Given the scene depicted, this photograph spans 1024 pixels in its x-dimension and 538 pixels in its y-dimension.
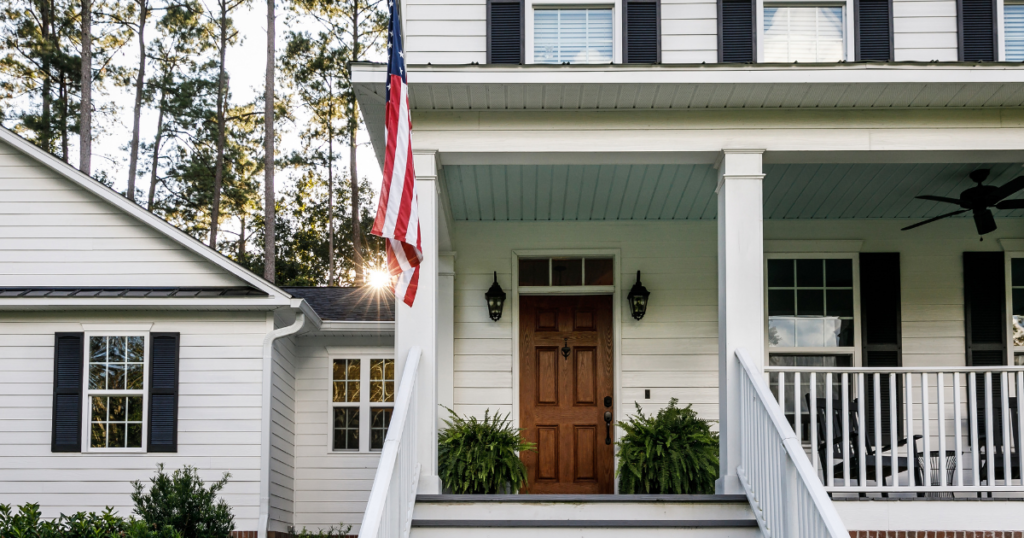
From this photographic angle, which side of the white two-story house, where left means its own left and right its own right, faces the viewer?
front

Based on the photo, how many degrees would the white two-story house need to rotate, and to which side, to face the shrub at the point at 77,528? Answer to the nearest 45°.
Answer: approximately 90° to its right

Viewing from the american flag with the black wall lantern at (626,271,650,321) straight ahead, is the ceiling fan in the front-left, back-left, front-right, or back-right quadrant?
front-right
